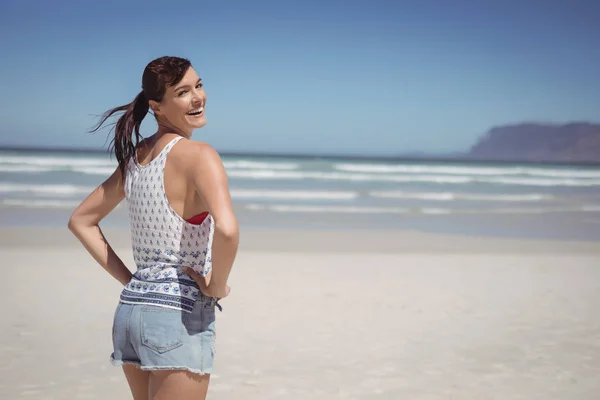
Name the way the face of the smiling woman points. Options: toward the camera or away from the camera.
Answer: toward the camera

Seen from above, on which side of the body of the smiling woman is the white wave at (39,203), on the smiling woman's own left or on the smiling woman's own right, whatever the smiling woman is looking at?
on the smiling woman's own left

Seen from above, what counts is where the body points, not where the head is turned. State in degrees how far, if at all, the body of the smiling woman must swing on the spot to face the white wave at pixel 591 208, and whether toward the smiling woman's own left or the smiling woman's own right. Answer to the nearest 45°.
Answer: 0° — they already face it

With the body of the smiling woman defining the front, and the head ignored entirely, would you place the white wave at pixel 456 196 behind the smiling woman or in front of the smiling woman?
in front

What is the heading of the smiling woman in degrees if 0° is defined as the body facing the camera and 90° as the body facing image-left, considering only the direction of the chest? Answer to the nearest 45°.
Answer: approximately 225°

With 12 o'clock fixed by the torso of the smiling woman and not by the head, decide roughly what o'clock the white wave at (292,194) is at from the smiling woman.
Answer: The white wave is roughly at 11 o'clock from the smiling woman.

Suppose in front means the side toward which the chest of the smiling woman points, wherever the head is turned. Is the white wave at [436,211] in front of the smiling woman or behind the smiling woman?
in front

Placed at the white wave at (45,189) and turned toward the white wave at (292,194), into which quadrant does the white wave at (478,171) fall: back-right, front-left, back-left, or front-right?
front-left

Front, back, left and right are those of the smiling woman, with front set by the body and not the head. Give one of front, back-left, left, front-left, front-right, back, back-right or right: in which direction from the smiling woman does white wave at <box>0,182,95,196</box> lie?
front-left

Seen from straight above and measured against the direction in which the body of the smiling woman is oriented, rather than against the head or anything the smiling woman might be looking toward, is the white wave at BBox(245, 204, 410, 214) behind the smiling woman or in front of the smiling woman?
in front
